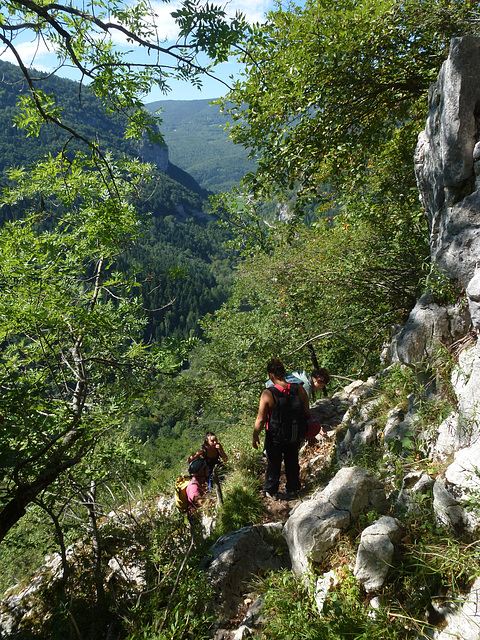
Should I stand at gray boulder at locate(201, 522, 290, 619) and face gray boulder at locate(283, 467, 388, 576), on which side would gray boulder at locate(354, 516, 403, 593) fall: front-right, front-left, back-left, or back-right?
front-right

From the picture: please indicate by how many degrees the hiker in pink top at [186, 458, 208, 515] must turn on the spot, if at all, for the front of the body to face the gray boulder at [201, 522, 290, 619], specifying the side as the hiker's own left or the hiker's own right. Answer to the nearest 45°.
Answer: approximately 90° to the hiker's own right

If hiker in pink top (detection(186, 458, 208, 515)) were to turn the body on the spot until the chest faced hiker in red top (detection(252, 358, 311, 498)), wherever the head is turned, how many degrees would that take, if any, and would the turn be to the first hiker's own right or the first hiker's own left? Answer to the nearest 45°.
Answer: approximately 45° to the first hiker's own right
